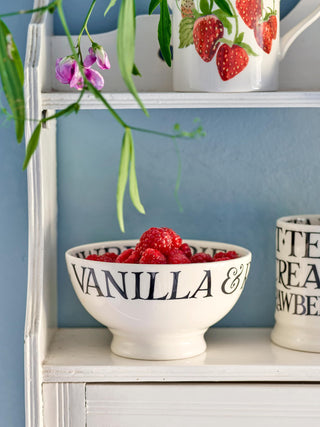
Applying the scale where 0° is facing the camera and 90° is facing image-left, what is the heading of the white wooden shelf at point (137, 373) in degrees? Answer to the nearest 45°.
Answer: approximately 0°
